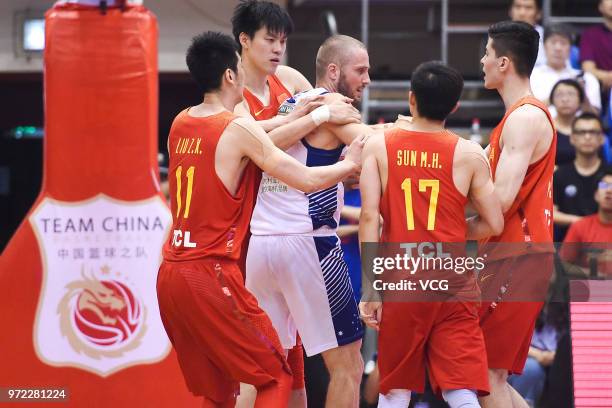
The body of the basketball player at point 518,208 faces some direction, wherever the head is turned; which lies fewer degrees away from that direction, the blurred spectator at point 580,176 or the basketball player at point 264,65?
the basketball player

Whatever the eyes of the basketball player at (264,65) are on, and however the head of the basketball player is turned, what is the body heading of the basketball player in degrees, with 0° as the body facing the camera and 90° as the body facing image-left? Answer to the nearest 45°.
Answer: approximately 315°

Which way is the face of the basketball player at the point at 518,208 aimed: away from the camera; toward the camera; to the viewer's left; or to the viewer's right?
to the viewer's left

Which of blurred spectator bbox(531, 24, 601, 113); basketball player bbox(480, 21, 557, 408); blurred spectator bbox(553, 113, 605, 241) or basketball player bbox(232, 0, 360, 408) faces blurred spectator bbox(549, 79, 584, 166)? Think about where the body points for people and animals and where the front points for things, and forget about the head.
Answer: blurred spectator bbox(531, 24, 601, 113)

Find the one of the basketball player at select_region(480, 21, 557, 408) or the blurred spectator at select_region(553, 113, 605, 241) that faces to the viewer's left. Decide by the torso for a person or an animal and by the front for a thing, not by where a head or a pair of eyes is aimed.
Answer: the basketball player

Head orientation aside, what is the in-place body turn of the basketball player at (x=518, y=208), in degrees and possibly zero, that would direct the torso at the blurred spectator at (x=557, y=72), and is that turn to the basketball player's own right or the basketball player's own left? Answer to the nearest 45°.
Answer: approximately 90° to the basketball player's own right

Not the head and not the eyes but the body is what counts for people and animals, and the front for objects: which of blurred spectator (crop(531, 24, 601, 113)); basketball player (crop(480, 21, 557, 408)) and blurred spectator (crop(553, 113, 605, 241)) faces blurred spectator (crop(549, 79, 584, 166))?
blurred spectator (crop(531, 24, 601, 113))

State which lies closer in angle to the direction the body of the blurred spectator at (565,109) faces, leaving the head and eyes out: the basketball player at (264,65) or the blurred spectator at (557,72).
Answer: the basketball player

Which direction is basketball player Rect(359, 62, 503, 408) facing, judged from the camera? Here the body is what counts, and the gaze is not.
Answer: away from the camera

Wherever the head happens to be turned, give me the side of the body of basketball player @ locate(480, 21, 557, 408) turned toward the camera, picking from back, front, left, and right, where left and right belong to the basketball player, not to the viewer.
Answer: left

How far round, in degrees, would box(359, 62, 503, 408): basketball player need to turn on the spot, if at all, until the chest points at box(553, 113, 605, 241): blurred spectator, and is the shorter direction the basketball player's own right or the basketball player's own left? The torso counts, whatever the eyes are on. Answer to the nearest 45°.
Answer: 0° — they already face them
